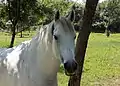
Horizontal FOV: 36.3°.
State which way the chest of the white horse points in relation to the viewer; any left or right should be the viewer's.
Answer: facing the viewer and to the right of the viewer

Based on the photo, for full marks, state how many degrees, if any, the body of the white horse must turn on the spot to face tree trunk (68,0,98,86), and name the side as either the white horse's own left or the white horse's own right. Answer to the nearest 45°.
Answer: approximately 90° to the white horse's own left
